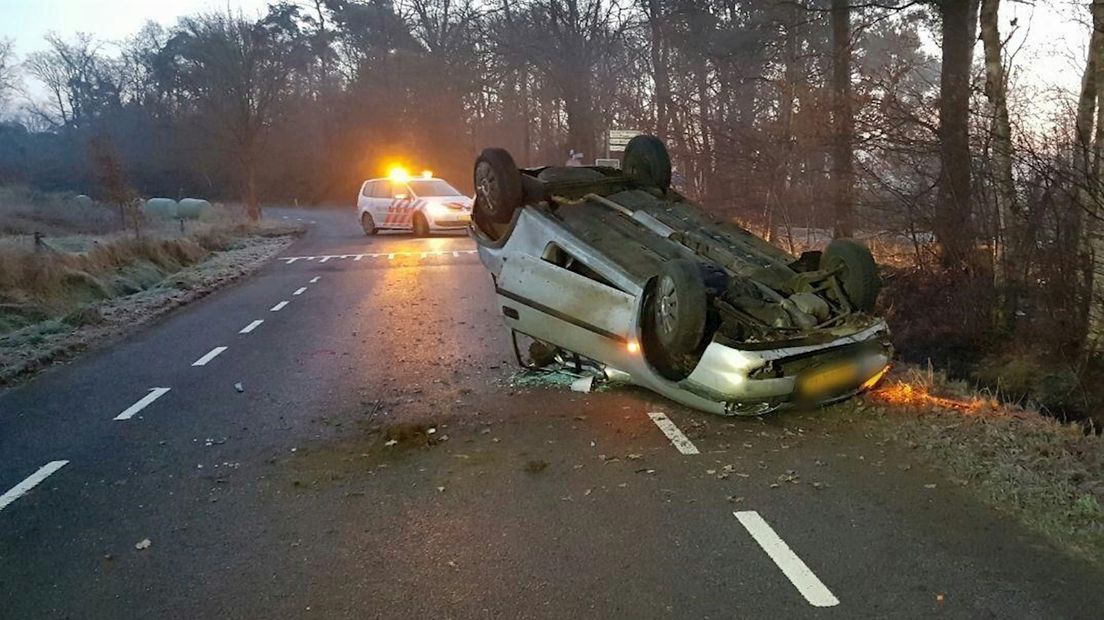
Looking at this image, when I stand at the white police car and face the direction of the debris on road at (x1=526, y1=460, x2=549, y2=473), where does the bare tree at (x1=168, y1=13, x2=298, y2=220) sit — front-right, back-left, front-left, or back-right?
back-right

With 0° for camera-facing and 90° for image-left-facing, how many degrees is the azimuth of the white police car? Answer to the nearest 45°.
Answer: approximately 315°

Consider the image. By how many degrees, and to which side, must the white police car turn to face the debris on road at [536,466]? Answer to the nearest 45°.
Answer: approximately 45° to its right

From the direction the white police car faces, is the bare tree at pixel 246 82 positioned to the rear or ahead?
to the rear
